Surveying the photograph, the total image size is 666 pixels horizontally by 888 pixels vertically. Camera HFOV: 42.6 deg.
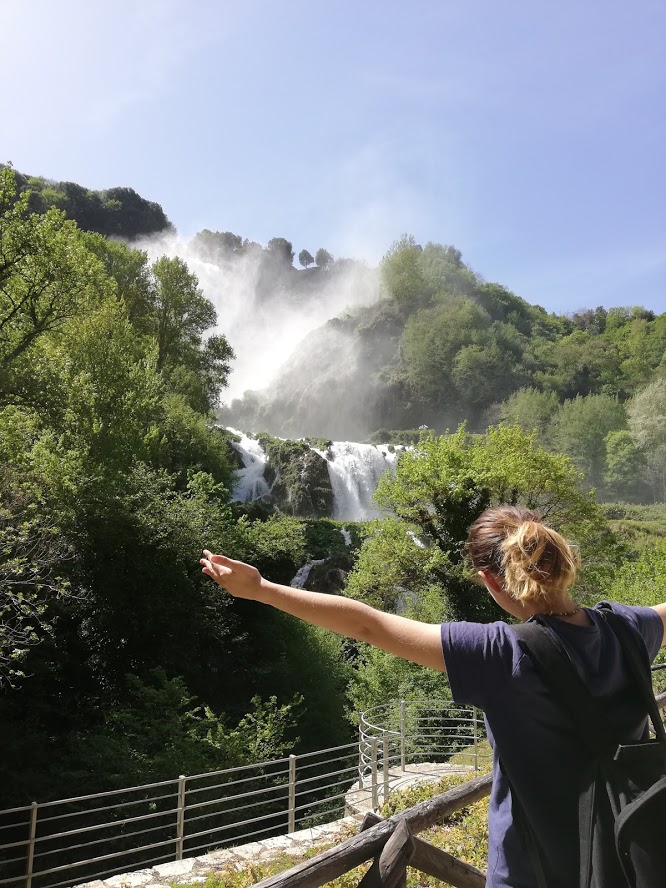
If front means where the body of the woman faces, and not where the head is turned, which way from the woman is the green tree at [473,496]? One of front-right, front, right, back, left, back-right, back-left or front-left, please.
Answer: front-right

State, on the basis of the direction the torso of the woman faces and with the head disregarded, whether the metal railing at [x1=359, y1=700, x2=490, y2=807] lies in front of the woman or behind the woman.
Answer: in front

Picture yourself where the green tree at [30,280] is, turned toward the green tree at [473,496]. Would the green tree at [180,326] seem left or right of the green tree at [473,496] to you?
left

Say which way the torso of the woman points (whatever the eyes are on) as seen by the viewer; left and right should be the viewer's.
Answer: facing away from the viewer and to the left of the viewer

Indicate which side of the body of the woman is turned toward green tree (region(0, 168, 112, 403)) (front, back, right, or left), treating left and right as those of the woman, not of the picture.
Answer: front

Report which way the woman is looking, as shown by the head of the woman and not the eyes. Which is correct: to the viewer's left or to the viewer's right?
to the viewer's left
